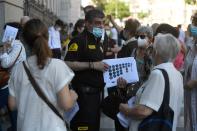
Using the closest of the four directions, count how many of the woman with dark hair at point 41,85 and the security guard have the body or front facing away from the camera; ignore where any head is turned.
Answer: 1

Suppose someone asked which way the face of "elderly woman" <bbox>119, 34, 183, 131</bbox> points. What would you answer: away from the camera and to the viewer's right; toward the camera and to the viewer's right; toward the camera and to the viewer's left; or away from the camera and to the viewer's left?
away from the camera and to the viewer's left

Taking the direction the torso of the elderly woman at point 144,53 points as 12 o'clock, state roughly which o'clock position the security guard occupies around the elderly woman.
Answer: The security guard is roughly at 1 o'clock from the elderly woman.

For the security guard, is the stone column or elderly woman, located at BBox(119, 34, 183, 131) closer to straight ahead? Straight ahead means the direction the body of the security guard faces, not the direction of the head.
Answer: the elderly woman

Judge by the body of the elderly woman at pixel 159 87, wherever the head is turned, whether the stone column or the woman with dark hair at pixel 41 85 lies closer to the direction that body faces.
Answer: the stone column

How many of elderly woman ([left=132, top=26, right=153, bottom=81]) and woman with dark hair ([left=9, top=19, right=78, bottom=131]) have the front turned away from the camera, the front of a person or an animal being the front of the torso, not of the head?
1

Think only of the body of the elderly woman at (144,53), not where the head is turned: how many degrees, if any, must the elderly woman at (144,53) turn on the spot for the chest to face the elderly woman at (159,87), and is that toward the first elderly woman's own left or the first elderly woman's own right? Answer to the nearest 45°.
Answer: approximately 45° to the first elderly woman's own left

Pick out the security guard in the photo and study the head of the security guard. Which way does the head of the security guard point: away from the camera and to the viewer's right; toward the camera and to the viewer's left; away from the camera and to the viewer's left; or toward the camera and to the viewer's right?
toward the camera and to the viewer's right

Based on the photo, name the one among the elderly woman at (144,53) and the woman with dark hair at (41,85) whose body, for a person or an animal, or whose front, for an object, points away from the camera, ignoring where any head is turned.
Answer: the woman with dark hair

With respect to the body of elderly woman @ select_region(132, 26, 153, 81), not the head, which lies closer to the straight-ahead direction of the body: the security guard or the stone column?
the security guard

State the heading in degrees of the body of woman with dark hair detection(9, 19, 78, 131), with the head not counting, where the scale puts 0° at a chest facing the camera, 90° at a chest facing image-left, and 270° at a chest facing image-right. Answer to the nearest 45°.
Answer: approximately 180°

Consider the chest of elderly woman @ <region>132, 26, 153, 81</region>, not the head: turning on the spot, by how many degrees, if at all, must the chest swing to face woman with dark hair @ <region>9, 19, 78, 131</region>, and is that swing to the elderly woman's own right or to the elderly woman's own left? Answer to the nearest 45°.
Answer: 0° — they already face them

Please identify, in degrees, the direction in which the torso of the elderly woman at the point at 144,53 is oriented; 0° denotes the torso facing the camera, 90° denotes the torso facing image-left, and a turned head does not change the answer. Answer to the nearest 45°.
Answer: approximately 45°
